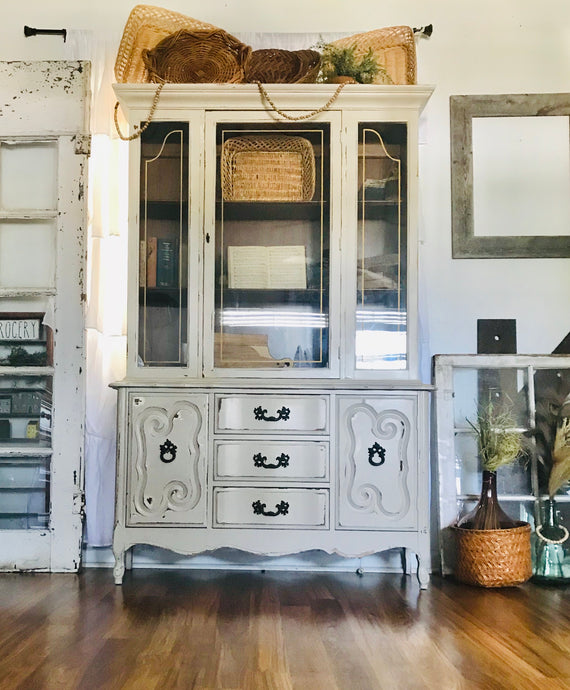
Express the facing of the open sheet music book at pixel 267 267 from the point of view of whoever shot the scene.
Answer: facing the viewer

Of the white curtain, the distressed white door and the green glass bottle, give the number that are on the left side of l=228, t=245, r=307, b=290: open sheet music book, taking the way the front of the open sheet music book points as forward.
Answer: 1

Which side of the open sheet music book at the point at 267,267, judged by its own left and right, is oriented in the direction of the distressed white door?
right

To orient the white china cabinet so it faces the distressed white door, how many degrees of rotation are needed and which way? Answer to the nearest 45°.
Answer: approximately 90° to its right

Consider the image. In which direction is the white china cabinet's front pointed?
toward the camera

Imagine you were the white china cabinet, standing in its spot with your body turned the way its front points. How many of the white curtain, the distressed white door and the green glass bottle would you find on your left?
1

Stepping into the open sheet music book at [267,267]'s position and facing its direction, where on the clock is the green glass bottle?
The green glass bottle is roughly at 9 o'clock from the open sheet music book.
